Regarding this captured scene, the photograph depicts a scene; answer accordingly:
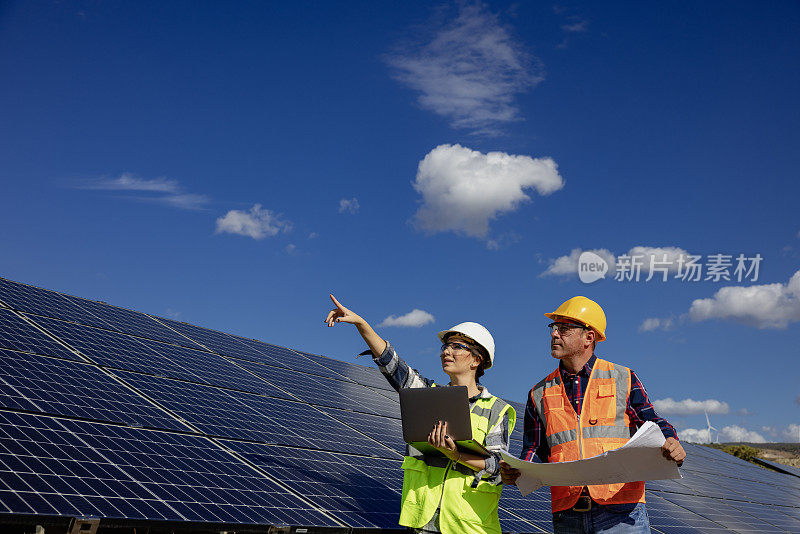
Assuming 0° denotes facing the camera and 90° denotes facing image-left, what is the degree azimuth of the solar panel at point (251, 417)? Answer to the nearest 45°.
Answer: approximately 315°

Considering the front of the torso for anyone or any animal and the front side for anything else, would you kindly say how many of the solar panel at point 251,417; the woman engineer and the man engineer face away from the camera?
0

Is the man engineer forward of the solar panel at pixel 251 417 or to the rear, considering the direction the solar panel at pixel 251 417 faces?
forward

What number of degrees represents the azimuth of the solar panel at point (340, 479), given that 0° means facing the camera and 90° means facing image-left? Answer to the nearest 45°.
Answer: approximately 315°

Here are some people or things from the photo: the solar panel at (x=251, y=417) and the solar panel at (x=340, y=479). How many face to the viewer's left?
0

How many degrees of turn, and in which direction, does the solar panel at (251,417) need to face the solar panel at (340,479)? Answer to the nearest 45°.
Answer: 0° — it already faces it

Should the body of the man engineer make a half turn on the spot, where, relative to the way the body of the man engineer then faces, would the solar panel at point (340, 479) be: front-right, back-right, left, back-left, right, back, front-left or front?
left

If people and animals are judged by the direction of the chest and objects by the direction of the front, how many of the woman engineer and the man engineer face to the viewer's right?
0
